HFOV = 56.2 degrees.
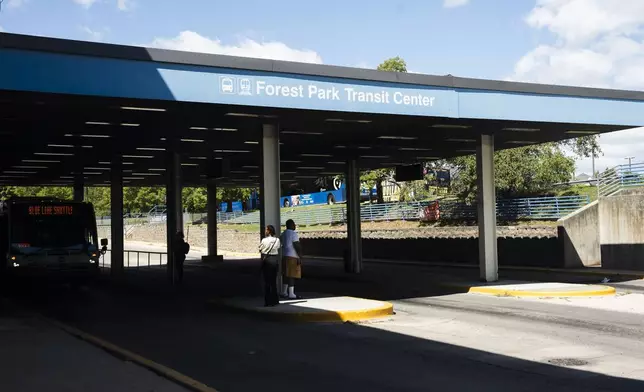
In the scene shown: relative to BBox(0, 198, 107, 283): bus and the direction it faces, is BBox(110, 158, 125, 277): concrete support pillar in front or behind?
in front

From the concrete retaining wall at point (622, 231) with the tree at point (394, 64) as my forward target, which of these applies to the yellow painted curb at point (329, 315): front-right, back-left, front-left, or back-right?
back-left

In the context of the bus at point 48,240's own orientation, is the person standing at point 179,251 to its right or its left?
on its left

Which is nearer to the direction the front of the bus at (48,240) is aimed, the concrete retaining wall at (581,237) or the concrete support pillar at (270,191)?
the concrete support pillar

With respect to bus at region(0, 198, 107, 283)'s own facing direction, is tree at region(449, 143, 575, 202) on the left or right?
on its left

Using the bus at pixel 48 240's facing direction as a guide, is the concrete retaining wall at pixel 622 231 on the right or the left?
on its left

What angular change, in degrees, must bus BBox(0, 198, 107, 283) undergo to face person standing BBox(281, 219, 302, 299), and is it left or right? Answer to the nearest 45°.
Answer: approximately 45° to its left

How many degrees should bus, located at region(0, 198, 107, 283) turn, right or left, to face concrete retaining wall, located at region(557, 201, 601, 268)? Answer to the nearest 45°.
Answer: approximately 90° to its left

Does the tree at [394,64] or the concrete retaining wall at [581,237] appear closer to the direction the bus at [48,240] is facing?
the concrete retaining wall

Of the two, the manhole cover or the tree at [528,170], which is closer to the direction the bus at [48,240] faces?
the manhole cover

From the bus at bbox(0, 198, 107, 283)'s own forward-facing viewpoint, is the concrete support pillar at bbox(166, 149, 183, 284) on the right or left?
on its left

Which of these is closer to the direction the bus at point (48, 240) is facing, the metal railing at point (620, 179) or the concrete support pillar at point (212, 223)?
the metal railing

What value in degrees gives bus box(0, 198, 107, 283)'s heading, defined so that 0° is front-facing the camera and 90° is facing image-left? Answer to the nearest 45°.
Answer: approximately 0°
